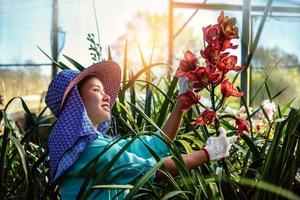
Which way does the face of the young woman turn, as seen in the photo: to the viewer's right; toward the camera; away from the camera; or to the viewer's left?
to the viewer's right

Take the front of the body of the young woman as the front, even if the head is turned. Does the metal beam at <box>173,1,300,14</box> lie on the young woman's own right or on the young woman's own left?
on the young woman's own left

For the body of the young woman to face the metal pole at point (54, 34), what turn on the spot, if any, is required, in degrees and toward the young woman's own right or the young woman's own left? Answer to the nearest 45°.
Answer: approximately 90° to the young woman's own left

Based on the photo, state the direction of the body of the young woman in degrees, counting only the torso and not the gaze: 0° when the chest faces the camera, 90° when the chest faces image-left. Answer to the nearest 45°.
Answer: approximately 270°

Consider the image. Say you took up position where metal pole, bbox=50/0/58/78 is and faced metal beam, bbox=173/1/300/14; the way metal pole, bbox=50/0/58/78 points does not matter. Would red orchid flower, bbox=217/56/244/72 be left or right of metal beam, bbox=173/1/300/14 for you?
right
